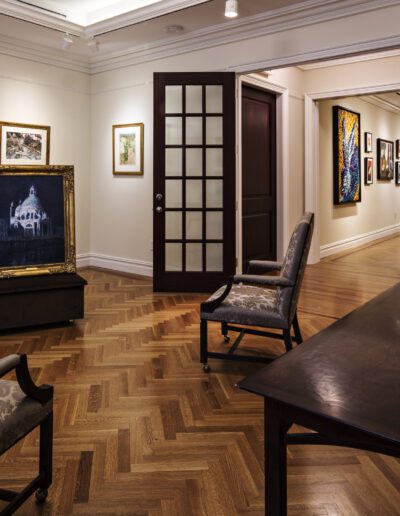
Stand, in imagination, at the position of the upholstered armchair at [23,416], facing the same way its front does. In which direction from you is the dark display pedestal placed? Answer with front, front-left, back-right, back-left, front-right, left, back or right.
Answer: back-left

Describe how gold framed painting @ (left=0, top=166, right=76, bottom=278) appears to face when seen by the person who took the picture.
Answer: facing the viewer and to the right of the viewer

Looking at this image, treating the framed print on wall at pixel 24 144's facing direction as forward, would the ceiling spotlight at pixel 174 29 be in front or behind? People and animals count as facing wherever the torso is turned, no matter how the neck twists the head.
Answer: in front

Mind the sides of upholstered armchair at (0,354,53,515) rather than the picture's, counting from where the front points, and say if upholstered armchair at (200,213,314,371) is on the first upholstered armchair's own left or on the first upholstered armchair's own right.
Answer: on the first upholstered armchair's own left

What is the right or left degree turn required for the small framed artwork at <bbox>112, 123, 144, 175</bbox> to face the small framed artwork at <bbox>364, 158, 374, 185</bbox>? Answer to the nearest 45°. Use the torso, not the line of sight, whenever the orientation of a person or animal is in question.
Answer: approximately 180°
